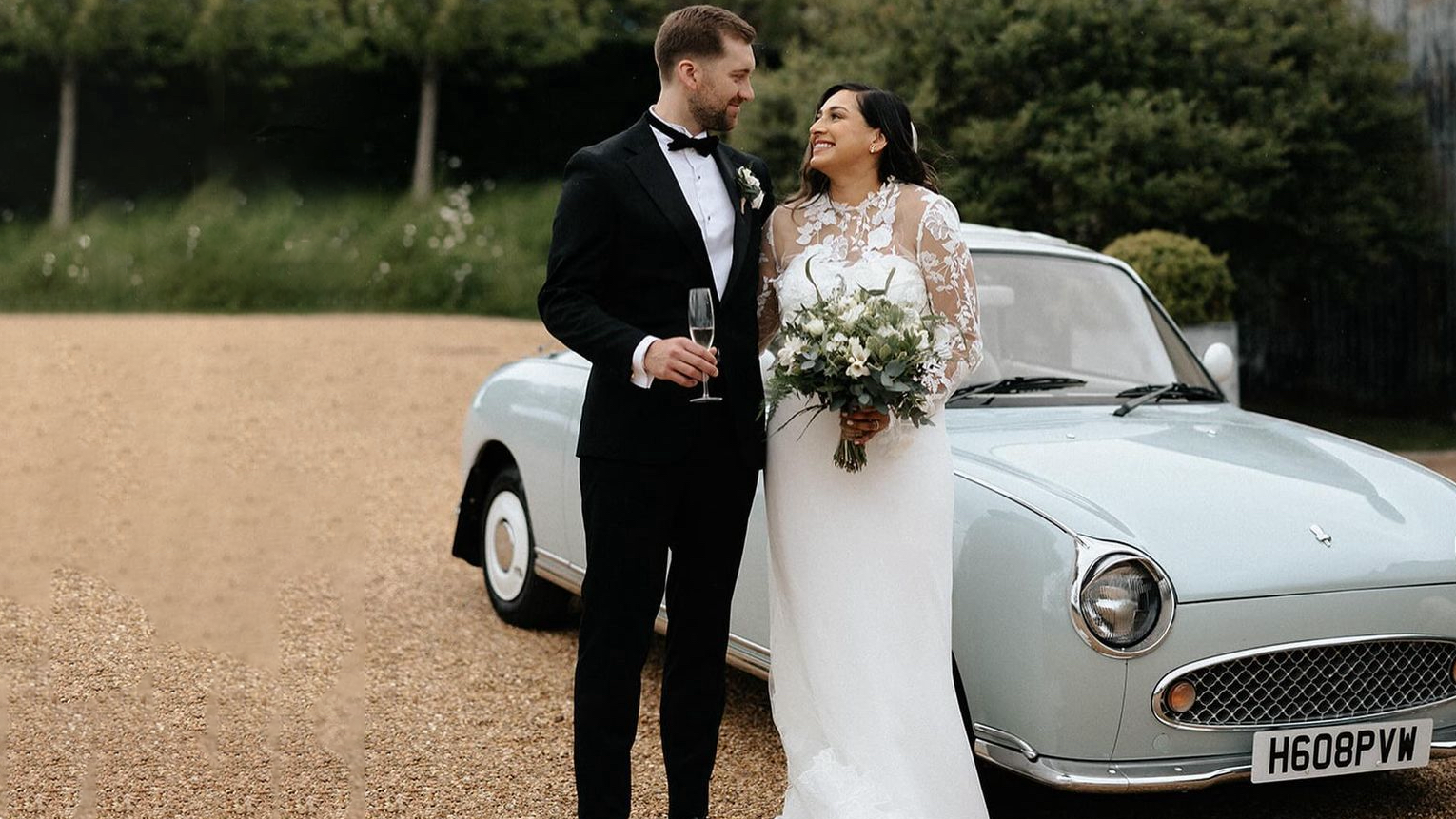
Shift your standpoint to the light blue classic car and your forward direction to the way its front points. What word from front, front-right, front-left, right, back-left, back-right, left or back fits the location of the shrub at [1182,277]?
back-left

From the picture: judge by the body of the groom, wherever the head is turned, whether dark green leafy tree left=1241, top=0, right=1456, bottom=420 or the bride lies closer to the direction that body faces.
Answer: the bride

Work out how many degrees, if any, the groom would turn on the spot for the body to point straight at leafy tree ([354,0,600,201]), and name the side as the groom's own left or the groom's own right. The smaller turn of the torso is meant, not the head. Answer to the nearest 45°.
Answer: approximately 135° to the groom's own left

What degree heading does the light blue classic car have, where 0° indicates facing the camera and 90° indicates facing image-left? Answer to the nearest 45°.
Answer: approximately 315°

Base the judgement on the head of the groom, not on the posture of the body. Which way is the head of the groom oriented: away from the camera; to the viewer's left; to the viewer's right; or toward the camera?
to the viewer's right

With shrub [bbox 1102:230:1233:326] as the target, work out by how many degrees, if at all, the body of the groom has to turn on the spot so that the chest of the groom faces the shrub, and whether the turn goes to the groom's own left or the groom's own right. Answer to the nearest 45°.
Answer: approximately 90° to the groom's own left

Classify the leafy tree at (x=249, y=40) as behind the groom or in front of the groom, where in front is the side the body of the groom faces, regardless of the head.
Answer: behind

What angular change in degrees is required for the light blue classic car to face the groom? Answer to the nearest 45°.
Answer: approximately 135° to its right

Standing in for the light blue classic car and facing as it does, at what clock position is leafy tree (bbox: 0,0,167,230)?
The leafy tree is roughly at 6 o'clock from the light blue classic car.

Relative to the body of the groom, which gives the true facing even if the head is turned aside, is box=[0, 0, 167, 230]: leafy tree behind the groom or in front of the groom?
behind
